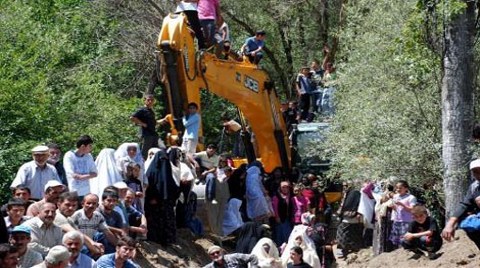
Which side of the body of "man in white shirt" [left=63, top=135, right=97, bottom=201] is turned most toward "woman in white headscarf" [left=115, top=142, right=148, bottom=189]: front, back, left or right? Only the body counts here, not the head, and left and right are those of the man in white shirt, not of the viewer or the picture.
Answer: left

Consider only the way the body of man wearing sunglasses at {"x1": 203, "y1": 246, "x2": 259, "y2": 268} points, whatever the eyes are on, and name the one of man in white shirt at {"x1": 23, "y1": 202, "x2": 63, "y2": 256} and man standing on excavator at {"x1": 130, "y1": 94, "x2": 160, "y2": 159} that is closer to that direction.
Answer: the man in white shirt

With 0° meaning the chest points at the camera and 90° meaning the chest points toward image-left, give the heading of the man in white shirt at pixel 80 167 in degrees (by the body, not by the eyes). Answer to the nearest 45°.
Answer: approximately 315°

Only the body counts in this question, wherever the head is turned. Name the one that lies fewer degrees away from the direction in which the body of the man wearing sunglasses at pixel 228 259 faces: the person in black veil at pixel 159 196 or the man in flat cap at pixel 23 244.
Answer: the man in flat cap

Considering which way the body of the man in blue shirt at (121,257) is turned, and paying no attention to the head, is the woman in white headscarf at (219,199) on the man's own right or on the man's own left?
on the man's own left
